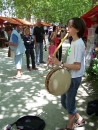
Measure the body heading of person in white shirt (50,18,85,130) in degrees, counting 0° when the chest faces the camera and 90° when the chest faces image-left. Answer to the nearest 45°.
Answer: approximately 90°

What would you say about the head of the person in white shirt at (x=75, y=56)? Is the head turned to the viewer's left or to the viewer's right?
to the viewer's left

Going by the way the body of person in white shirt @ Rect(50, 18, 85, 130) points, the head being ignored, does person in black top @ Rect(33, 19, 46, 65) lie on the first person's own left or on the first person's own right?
on the first person's own right
